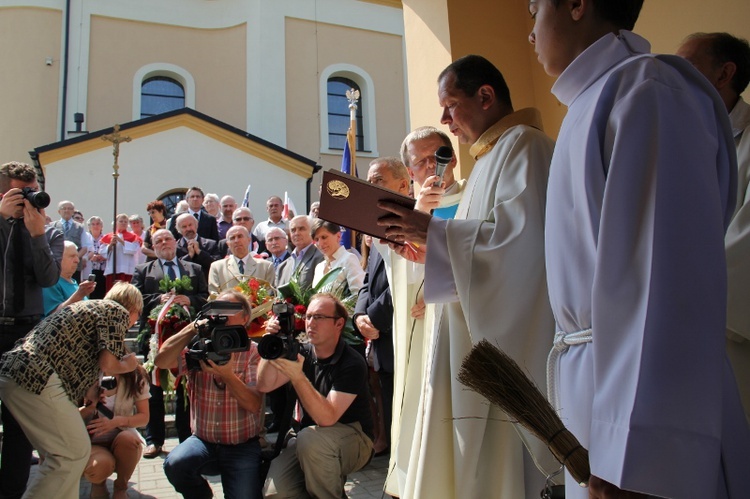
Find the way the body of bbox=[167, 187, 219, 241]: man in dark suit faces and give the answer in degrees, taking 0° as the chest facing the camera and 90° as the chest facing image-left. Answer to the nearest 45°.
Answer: approximately 0°

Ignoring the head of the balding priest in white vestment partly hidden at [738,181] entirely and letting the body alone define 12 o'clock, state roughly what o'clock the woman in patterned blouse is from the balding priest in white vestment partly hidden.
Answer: The woman in patterned blouse is roughly at 12 o'clock from the balding priest in white vestment partly hidden.

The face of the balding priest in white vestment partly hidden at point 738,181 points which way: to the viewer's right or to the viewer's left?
to the viewer's left

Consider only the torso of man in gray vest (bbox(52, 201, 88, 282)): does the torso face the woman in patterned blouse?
yes

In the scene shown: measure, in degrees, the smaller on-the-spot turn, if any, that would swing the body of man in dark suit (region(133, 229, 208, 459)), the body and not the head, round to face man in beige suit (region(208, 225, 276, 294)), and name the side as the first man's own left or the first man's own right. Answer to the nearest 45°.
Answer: approximately 45° to the first man's own left

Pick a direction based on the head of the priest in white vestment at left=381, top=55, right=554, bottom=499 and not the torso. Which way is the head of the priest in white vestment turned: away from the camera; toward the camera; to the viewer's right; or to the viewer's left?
to the viewer's left

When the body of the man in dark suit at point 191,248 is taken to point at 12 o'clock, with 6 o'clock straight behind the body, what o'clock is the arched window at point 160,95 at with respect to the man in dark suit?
The arched window is roughly at 6 o'clock from the man in dark suit.

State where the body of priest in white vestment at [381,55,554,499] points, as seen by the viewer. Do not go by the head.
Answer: to the viewer's left
